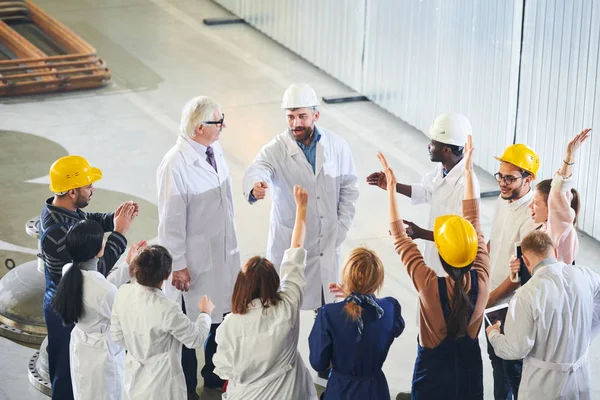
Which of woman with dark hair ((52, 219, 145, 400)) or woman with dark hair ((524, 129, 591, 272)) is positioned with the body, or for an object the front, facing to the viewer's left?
woman with dark hair ((524, 129, 591, 272))

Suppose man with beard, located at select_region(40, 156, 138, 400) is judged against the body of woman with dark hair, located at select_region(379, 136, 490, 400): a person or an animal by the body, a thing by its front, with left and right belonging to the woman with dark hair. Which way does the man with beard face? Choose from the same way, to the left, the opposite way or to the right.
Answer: to the right

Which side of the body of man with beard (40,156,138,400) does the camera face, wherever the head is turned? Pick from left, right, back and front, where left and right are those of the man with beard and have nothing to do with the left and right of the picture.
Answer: right

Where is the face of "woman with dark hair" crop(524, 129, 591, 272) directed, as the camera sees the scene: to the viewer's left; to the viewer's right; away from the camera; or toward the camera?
to the viewer's left

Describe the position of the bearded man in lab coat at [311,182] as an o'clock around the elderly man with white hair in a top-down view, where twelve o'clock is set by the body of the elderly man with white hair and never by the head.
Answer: The bearded man in lab coat is roughly at 10 o'clock from the elderly man with white hair.

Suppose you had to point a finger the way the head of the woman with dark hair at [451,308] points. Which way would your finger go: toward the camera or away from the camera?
away from the camera

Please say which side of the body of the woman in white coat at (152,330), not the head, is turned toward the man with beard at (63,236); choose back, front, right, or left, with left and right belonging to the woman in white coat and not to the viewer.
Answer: left

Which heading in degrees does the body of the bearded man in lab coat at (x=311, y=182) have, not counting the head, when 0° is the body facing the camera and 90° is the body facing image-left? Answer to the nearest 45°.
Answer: approximately 0°

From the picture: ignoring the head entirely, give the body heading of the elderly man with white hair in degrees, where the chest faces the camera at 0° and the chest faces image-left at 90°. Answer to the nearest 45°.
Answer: approximately 315°

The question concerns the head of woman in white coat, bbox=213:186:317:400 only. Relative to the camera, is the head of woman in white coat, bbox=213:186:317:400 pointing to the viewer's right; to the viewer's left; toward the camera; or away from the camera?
away from the camera

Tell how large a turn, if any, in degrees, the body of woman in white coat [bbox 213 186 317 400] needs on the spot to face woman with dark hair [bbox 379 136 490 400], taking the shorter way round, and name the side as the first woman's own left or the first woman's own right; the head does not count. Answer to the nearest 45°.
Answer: approximately 90° to the first woman's own right

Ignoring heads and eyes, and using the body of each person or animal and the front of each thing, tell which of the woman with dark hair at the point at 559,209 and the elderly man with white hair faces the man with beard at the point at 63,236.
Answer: the woman with dark hair

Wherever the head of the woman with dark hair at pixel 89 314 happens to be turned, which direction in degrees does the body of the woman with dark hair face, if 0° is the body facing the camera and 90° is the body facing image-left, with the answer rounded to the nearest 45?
approximately 225°
